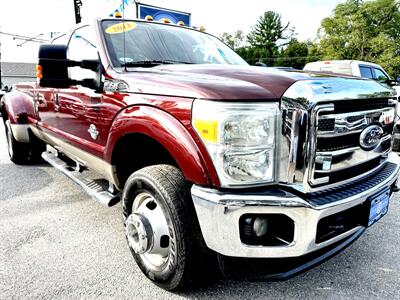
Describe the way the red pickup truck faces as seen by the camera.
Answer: facing the viewer and to the right of the viewer

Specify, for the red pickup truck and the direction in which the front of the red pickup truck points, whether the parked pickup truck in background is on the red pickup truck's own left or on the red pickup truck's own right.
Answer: on the red pickup truck's own left

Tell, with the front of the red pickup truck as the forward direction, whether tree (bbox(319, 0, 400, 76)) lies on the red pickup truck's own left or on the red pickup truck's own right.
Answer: on the red pickup truck's own left
